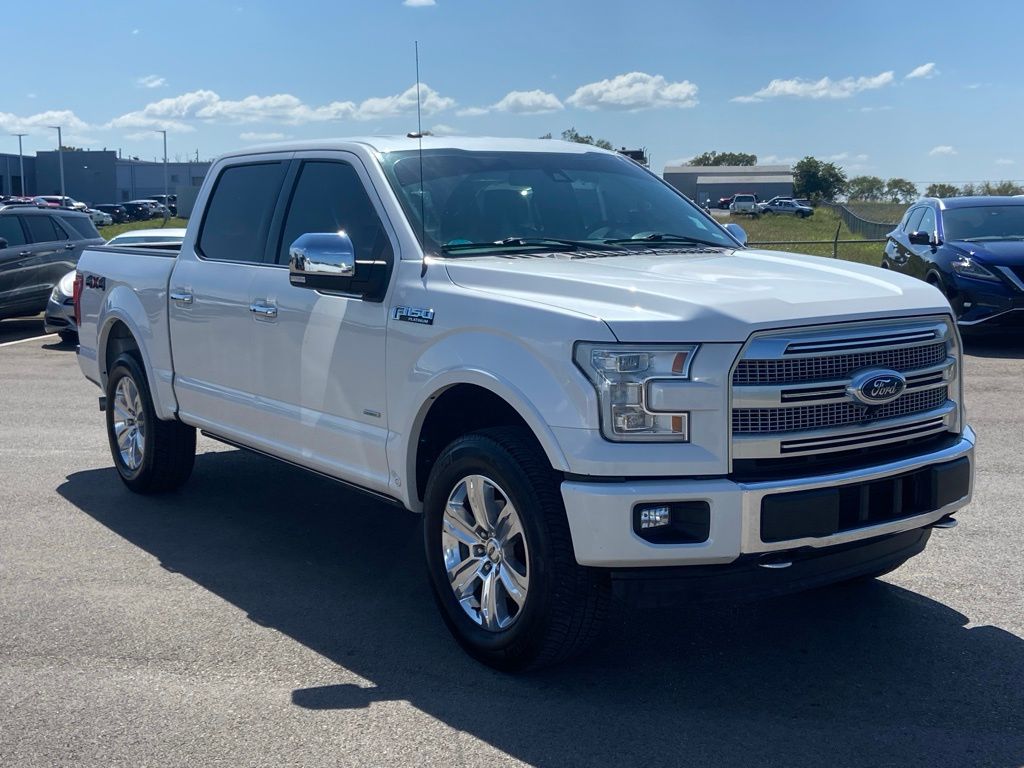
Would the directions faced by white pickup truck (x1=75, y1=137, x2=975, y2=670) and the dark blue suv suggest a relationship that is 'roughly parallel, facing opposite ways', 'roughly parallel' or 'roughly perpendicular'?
roughly parallel

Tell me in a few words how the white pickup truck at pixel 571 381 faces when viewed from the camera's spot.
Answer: facing the viewer and to the right of the viewer

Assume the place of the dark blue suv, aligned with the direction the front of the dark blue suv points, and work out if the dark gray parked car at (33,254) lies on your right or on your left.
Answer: on your right

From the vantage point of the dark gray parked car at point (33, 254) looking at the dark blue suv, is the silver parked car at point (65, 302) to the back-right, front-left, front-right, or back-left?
front-right

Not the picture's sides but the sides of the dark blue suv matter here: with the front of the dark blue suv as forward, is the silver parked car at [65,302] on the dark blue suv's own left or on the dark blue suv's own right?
on the dark blue suv's own right

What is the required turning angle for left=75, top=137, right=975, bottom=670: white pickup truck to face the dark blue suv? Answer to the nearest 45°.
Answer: approximately 90° to its left

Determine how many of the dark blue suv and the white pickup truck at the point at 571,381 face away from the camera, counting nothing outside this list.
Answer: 0

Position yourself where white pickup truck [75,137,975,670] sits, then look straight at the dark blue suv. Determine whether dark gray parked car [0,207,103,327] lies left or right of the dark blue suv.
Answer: left

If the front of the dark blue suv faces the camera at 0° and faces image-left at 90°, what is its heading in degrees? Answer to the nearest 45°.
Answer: approximately 315°

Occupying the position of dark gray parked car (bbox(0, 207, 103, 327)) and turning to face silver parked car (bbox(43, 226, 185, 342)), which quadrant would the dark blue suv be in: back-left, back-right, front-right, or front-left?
front-left

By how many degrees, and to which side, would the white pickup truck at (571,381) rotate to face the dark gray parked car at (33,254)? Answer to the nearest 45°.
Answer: approximately 180°

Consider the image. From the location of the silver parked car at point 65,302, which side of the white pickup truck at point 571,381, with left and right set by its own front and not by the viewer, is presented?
back
